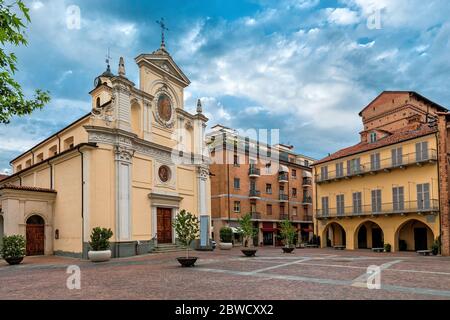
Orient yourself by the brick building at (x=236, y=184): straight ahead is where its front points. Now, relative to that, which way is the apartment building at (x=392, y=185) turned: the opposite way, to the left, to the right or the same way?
to the right

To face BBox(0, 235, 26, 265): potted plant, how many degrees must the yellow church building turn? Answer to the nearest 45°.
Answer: approximately 90° to its right

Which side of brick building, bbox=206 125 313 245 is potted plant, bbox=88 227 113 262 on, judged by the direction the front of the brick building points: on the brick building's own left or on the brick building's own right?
on the brick building's own right

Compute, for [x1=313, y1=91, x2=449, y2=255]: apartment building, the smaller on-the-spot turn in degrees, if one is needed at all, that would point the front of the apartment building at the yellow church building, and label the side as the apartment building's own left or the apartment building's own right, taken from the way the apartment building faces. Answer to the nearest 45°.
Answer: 0° — it already faces it

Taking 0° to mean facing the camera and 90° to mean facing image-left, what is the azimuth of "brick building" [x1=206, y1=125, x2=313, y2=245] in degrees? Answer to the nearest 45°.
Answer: approximately 315°
